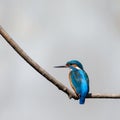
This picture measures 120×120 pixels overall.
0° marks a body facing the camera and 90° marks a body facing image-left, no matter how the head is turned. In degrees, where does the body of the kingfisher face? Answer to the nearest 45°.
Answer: approximately 135°
